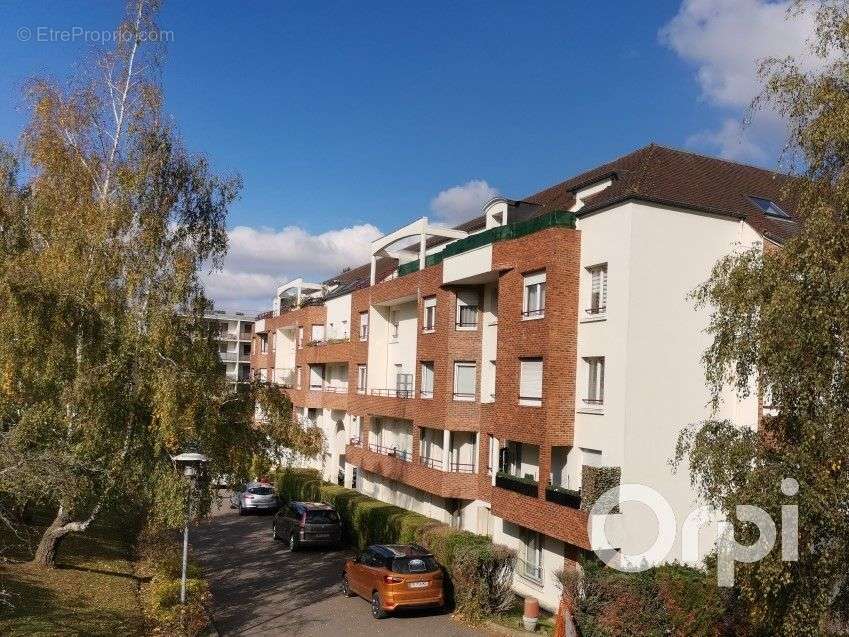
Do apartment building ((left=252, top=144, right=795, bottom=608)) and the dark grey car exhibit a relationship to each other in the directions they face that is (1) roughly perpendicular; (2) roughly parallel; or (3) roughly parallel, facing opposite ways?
roughly perpendicular

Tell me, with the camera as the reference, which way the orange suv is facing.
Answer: facing away from the viewer and to the left of the viewer

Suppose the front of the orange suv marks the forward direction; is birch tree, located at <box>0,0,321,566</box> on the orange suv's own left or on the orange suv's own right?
on the orange suv's own left

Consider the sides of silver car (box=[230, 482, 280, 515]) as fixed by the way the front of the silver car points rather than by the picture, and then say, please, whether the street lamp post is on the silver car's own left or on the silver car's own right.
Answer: on the silver car's own left

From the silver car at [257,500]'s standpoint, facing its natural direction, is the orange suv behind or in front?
behind

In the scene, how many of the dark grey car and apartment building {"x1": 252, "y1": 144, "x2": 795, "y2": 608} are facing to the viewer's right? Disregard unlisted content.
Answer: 0

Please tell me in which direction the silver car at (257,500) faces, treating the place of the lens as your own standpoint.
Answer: facing away from the viewer and to the left of the viewer

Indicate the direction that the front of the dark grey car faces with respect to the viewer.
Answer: facing away from the viewer and to the left of the viewer

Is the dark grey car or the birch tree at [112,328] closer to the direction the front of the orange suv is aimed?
the dark grey car

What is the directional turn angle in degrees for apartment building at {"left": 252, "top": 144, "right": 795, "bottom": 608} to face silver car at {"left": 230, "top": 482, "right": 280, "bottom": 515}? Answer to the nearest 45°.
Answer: approximately 90° to its right

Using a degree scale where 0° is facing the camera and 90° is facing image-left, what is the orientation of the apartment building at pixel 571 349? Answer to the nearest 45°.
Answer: approximately 45°

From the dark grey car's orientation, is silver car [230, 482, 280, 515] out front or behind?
out front

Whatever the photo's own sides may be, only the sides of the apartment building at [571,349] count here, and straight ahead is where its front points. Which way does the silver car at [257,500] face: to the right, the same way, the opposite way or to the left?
to the right
